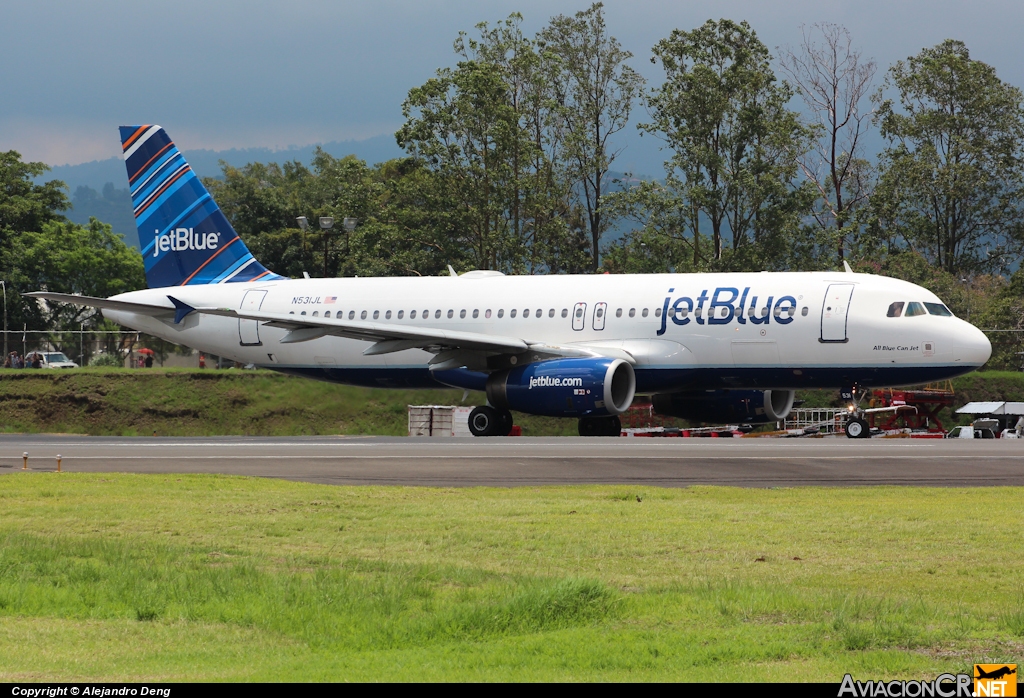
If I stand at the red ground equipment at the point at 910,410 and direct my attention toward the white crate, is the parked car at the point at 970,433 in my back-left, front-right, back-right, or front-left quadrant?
back-left

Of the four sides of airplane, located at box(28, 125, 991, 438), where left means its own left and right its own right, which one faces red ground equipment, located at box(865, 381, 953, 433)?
left

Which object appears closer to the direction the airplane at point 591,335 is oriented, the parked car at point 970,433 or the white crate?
the parked car

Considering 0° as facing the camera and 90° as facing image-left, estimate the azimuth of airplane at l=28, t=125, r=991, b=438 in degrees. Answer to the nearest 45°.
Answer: approximately 315°

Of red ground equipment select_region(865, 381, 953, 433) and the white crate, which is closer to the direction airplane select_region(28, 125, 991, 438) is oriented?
the red ground equipment
